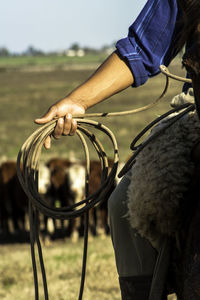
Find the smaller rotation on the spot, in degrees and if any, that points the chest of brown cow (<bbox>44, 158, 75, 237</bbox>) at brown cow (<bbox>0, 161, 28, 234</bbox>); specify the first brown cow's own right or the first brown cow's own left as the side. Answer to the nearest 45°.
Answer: approximately 135° to the first brown cow's own right

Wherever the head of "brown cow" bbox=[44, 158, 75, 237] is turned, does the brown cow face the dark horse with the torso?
yes

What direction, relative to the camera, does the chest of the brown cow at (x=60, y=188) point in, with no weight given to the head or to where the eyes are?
toward the camera

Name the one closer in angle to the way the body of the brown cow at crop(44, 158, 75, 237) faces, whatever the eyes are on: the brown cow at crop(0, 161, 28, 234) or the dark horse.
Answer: the dark horse

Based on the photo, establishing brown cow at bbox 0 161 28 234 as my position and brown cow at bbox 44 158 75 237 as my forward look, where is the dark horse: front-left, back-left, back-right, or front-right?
front-right
